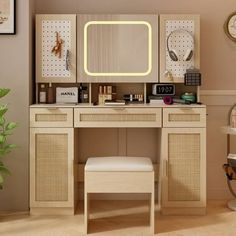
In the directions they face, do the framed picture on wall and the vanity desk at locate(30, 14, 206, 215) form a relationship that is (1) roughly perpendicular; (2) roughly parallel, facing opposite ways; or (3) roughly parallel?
roughly parallel

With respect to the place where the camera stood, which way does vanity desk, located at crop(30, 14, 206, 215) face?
facing the viewer

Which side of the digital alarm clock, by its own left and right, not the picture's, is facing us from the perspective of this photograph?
front

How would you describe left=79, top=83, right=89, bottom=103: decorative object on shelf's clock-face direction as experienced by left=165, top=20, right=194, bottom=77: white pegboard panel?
The decorative object on shelf is roughly at 3 o'clock from the white pegboard panel.

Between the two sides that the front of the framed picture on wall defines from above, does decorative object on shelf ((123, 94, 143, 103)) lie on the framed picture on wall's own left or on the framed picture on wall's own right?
on the framed picture on wall's own left

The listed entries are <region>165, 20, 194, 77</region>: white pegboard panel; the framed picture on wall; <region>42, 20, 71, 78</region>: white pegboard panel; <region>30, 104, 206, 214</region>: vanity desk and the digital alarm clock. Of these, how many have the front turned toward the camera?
5

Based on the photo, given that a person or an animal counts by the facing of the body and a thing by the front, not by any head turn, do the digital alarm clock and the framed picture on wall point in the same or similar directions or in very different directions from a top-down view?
same or similar directions

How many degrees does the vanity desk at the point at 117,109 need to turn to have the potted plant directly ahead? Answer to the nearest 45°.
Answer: approximately 45° to its right

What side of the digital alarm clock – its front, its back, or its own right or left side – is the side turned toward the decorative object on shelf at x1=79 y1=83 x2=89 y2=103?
right

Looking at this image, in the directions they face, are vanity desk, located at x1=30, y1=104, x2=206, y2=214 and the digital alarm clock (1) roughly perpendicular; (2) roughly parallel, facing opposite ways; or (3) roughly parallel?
roughly parallel

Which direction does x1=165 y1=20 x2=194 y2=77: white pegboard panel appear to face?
toward the camera
